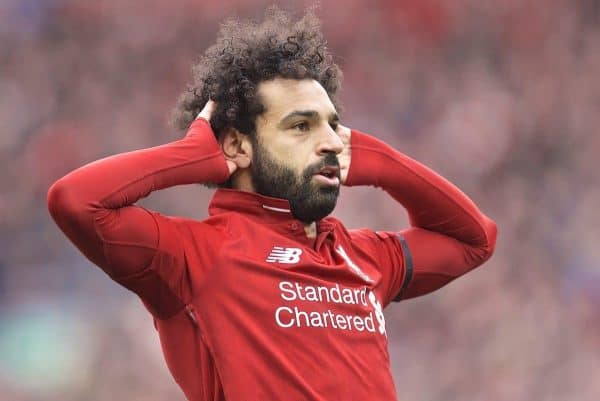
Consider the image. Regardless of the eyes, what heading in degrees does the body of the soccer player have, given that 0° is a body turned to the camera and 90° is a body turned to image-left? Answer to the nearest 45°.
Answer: approximately 315°

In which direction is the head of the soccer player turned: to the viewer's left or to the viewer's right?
to the viewer's right
